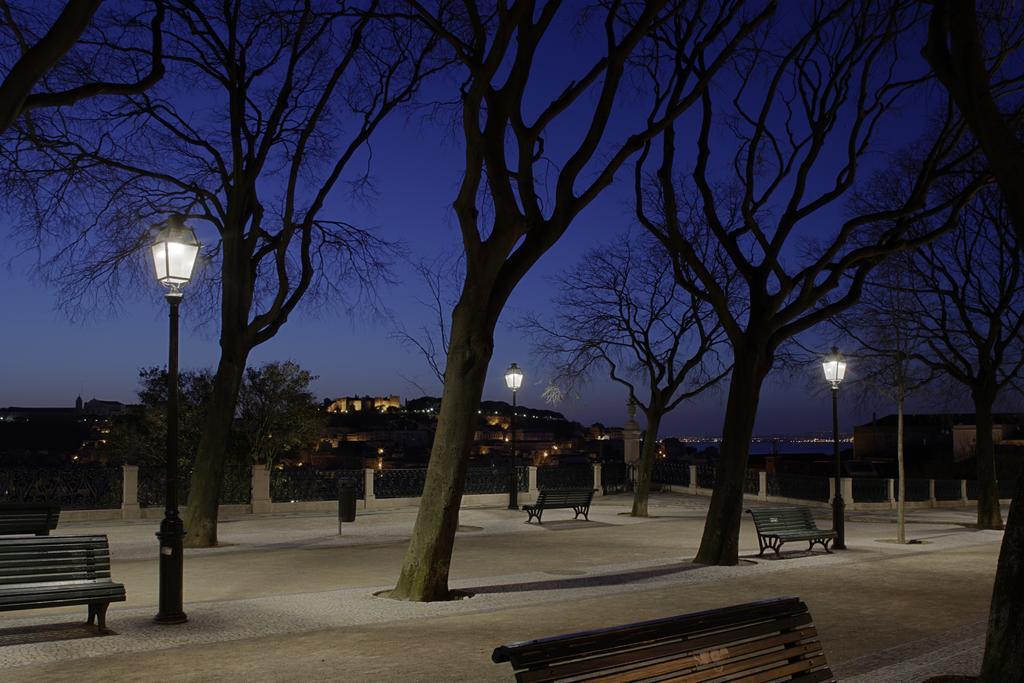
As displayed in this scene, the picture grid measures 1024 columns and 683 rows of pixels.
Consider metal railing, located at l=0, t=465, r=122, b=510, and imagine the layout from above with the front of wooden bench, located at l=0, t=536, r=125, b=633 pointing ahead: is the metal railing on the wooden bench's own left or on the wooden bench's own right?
on the wooden bench's own left

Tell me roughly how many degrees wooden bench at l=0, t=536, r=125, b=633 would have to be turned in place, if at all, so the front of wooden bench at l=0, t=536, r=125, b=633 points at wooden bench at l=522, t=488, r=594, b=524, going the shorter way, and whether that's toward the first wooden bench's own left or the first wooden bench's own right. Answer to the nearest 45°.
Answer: approximately 90° to the first wooden bench's own left

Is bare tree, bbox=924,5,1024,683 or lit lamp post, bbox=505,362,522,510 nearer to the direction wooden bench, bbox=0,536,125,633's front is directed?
the bare tree

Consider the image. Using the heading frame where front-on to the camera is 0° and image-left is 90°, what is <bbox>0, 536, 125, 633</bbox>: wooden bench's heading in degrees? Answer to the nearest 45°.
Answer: approximately 315°

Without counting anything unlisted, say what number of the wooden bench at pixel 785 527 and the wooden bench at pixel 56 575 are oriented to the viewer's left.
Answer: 0
